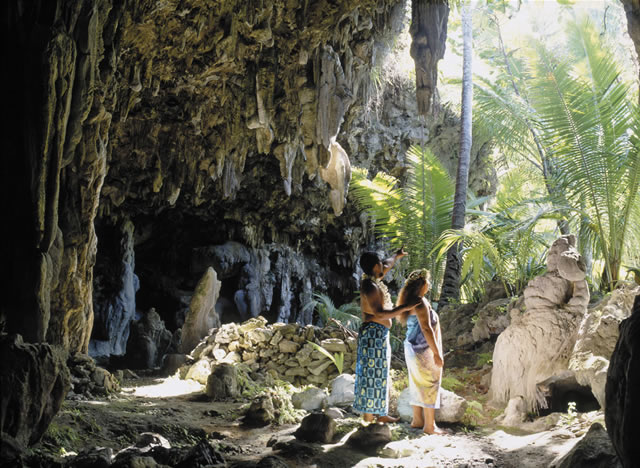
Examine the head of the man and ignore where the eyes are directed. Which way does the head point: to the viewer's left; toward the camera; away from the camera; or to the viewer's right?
to the viewer's right

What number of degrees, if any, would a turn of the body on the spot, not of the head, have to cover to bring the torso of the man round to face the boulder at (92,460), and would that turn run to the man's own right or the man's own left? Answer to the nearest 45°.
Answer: approximately 135° to the man's own right

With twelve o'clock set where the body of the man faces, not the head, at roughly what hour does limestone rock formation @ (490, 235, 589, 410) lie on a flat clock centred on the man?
The limestone rock formation is roughly at 11 o'clock from the man.

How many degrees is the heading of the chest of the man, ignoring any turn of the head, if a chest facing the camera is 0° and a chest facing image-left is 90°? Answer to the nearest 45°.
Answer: approximately 270°
